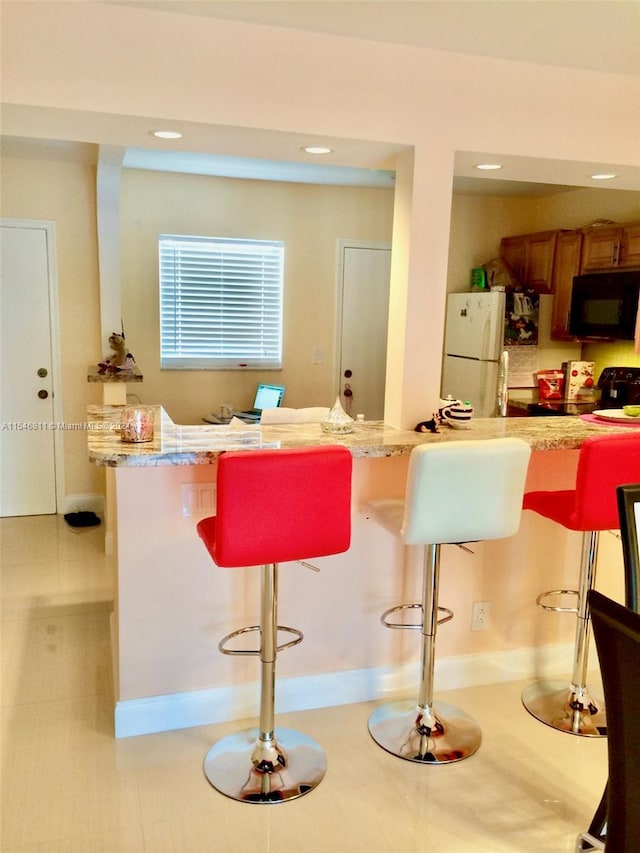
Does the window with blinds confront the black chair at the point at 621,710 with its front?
yes

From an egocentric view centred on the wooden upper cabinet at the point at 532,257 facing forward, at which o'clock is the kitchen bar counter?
The kitchen bar counter is roughly at 11 o'clock from the wooden upper cabinet.

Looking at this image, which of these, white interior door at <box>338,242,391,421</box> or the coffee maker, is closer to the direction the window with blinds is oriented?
the coffee maker

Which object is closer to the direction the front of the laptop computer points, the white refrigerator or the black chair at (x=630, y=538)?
the black chair

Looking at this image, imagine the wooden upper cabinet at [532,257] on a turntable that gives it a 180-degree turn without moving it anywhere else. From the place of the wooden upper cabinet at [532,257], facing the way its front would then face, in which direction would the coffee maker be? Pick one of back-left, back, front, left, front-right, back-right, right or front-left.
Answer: right

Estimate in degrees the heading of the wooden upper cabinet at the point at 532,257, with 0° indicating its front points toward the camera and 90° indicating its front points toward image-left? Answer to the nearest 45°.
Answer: approximately 45°

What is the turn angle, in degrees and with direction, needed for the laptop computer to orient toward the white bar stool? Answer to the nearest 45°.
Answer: approximately 45° to its left

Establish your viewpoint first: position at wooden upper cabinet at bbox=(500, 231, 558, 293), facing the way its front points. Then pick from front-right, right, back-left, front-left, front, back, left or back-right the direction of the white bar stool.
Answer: front-left
